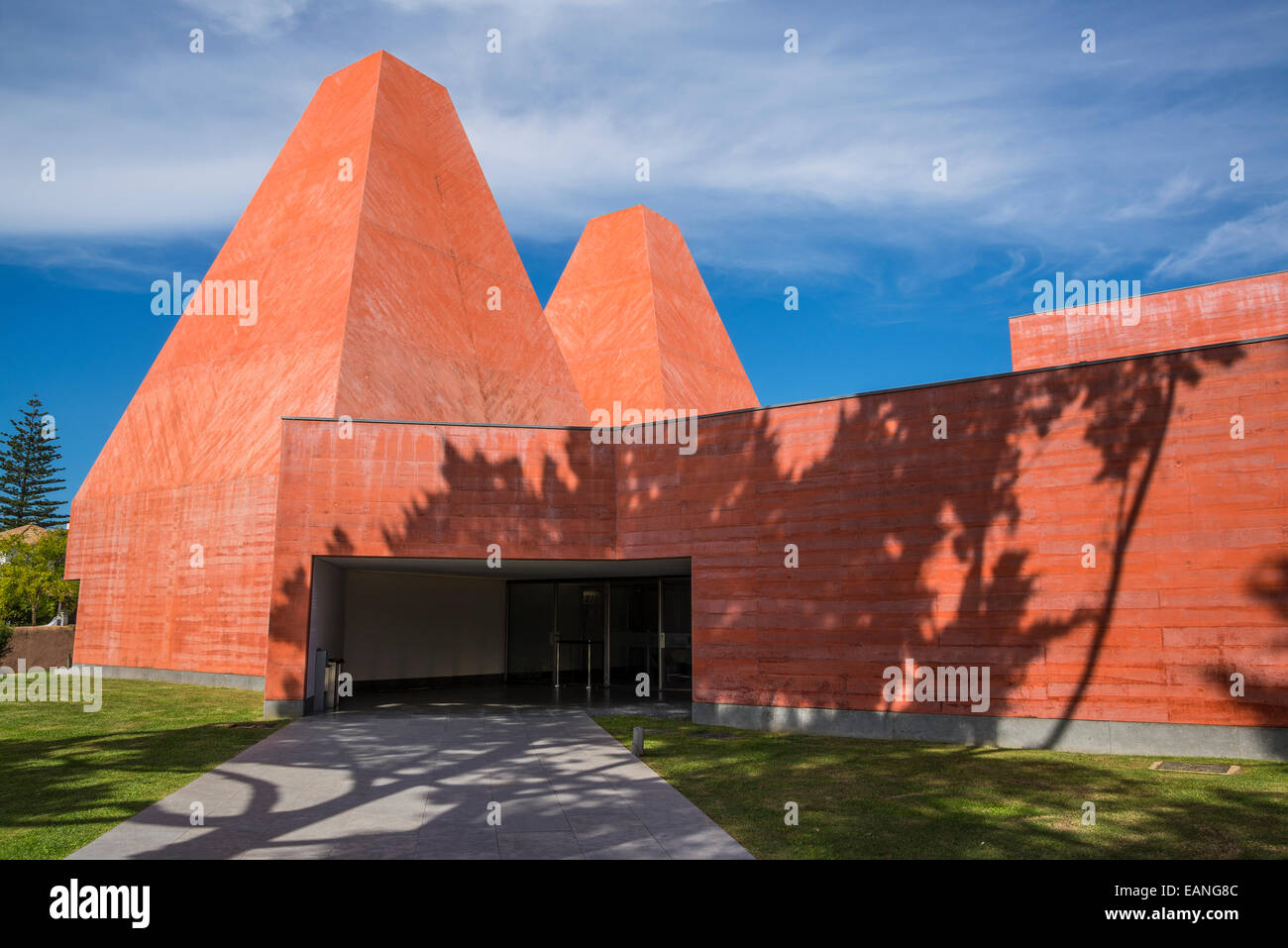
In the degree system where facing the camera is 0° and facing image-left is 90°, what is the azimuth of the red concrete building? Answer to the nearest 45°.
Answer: approximately 0°
